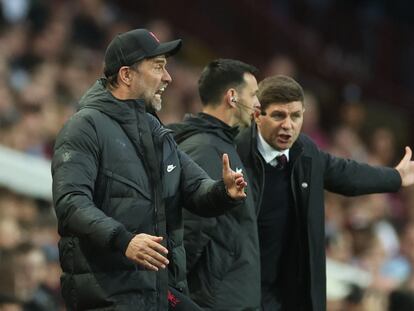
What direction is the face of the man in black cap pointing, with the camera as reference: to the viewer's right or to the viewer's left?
to the viewer's right

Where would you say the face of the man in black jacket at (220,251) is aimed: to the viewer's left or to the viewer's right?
to the viewer's right

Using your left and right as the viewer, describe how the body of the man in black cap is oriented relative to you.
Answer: facing the viewer and to the right of the viewer

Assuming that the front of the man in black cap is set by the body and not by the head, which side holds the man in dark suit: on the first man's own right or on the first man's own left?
on the first man's own left

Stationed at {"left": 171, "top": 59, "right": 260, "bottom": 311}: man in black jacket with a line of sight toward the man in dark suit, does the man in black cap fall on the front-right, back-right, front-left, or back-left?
back-right

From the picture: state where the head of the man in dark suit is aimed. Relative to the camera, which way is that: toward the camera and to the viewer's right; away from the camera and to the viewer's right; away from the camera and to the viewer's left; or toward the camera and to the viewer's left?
toward the camera and to the viewer's left

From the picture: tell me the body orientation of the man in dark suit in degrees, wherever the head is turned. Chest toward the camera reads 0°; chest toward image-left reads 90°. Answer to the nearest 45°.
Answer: approximately 0°

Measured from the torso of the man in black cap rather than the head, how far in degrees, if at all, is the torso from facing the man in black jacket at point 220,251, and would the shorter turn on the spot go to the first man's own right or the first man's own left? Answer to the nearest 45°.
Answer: approximately 90° to the first man's own left

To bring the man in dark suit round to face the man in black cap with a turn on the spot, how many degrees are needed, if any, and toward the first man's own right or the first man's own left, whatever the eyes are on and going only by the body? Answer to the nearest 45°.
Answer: approximately 45° to the first man's own right
